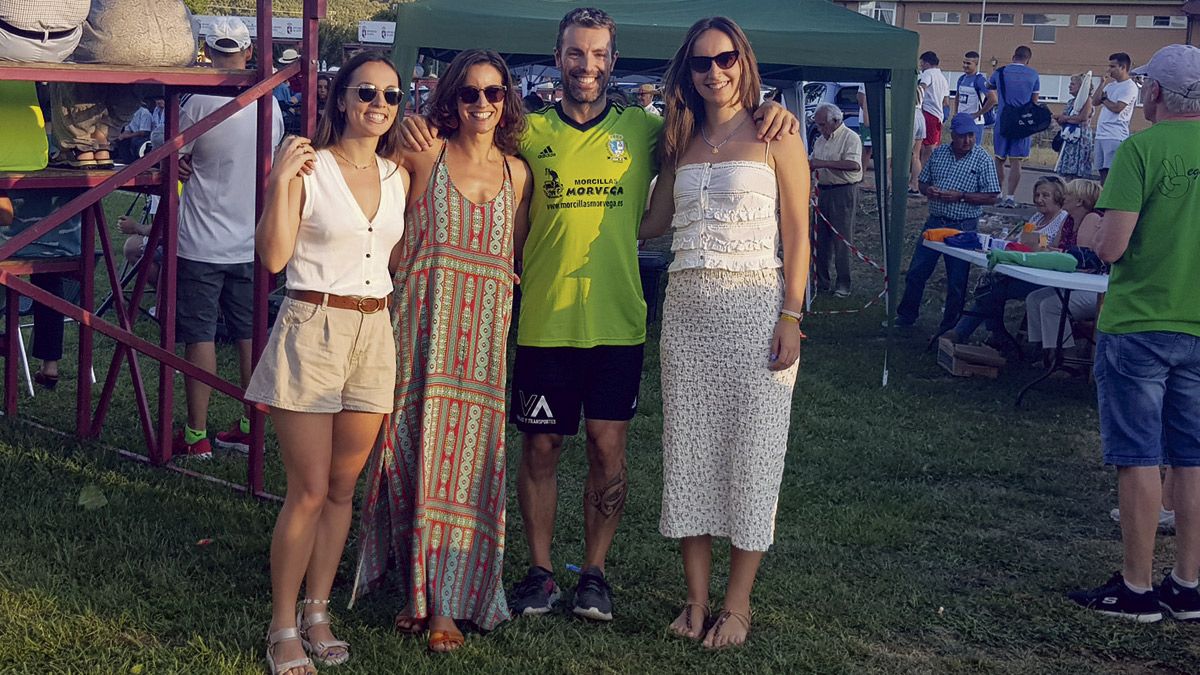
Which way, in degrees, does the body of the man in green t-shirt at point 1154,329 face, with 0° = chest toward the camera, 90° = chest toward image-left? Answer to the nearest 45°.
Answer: approximately 135°

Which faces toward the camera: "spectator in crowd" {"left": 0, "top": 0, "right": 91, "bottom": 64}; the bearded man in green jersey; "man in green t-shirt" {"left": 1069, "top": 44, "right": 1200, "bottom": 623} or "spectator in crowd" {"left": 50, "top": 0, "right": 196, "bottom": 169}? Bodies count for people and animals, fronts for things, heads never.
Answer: the bearded man in green jersey

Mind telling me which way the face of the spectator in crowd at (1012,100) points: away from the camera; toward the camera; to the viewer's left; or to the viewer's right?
away from the camera

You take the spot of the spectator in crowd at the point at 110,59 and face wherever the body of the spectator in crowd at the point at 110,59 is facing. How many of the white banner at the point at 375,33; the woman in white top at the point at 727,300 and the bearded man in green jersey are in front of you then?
1

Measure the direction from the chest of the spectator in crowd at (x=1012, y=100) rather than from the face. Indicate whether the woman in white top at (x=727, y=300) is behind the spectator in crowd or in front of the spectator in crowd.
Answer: behind

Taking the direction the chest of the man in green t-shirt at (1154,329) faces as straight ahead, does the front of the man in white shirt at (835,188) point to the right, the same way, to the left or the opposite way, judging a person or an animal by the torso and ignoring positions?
to the left

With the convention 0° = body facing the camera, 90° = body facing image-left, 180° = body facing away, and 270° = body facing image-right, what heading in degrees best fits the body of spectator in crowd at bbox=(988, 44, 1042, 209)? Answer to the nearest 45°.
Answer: approximately 180°

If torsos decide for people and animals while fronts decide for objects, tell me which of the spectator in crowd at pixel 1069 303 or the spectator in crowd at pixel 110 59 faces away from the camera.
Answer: the spectator in crowd at pixel 110 59
